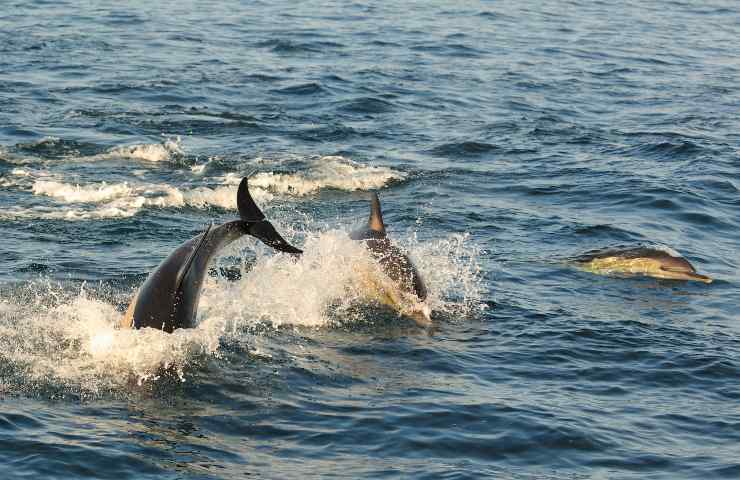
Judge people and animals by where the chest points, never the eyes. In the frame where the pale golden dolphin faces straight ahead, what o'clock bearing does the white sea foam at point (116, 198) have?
The white sea foam is roughly at 6 o'clock from the pale golden dolphin.

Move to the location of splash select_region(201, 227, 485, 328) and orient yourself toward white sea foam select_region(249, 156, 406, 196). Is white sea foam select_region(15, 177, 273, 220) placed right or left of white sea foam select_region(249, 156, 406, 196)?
left

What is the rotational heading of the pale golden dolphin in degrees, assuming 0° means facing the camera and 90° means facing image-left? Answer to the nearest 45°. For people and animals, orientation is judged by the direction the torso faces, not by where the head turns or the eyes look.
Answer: approximately 270°

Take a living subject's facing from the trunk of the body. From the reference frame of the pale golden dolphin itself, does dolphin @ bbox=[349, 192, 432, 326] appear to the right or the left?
on its right

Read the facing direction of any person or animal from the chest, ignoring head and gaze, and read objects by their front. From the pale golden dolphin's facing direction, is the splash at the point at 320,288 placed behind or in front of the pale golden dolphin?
behind

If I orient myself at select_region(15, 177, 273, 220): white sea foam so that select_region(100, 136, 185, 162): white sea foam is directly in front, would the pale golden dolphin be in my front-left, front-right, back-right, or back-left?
back-right

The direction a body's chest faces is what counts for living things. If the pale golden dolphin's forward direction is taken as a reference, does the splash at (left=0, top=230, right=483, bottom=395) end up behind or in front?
behind

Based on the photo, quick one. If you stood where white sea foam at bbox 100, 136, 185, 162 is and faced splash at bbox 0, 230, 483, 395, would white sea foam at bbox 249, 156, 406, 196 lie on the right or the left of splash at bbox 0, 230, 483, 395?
left
